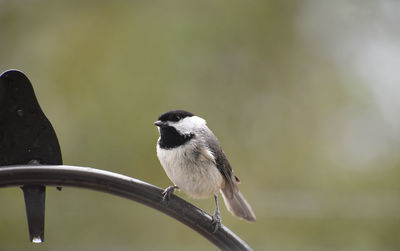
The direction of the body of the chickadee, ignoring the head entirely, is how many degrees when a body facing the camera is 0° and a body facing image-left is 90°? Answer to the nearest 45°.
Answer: approximately 45°
